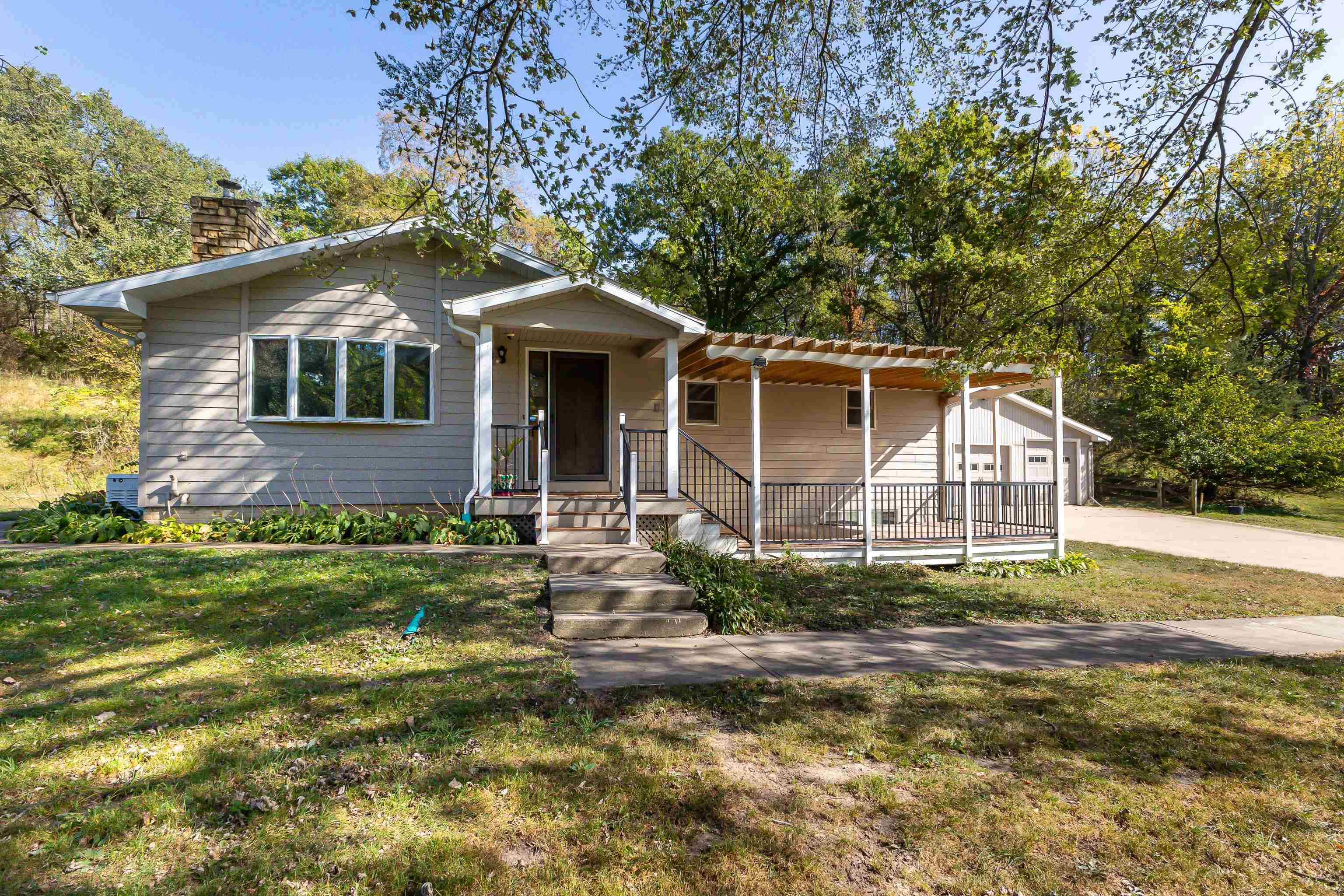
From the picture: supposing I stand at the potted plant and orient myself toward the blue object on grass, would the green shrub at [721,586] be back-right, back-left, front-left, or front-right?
front-left

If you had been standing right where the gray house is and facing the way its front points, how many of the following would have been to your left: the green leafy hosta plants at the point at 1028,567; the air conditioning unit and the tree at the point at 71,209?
1

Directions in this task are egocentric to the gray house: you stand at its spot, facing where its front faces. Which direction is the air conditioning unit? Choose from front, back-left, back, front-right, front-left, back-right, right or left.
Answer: right

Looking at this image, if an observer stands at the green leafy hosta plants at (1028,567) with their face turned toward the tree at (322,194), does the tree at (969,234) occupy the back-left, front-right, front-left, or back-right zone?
front-right

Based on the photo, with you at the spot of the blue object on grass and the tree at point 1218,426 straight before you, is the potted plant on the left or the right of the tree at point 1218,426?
left

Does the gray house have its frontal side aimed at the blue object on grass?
yes

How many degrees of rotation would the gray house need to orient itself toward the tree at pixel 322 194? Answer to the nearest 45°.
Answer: approximately 135° to its right

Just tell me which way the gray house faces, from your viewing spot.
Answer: facing the viewer

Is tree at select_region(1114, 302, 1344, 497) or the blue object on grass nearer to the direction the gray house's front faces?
the blue object on grass

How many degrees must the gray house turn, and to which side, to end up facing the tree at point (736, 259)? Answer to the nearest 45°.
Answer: approximately 135° to its left

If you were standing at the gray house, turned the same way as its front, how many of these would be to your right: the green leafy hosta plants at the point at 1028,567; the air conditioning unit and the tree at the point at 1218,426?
1

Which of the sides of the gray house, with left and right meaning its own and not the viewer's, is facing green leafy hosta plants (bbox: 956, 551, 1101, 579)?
left

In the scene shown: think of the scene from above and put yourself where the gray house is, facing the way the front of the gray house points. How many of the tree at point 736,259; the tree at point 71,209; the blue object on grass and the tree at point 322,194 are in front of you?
1

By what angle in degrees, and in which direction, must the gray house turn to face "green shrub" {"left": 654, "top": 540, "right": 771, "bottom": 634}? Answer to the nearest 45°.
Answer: approximately 45° to its left

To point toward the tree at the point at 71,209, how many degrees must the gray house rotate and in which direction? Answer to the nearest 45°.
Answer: approximately 135° to its right

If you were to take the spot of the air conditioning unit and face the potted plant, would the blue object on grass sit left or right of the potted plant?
right
